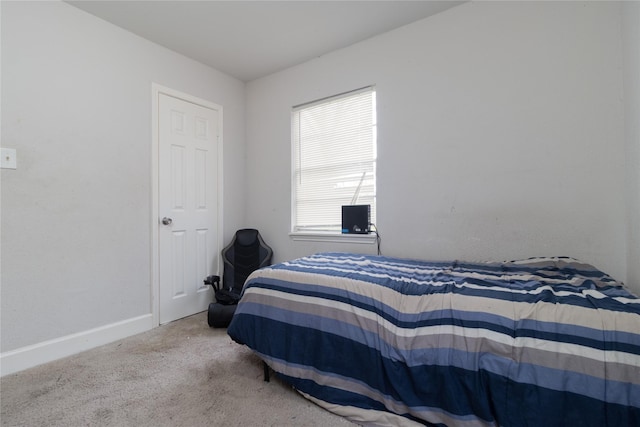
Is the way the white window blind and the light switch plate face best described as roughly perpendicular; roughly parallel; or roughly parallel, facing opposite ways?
roughly perpendicular

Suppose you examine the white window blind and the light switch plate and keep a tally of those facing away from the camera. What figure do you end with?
0

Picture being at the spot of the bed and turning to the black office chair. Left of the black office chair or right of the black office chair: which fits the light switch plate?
left

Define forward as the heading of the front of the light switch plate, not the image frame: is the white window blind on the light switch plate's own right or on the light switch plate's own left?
on the light switch plate's own left

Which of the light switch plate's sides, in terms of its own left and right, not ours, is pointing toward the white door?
left

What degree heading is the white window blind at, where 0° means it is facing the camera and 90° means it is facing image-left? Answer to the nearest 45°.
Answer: approximately 45°

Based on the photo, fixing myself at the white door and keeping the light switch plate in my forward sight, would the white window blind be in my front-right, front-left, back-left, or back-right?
back-left

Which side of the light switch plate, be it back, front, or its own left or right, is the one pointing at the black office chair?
left

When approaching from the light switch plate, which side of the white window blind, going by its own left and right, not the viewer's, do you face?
front

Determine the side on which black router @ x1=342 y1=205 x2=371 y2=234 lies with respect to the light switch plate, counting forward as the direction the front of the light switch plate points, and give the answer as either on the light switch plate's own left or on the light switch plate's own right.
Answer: on the light switch plate's own left
